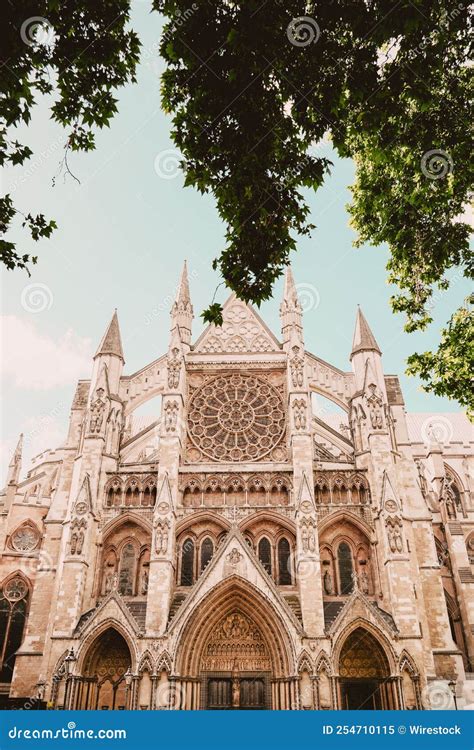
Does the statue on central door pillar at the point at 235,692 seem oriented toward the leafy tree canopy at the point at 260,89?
yes

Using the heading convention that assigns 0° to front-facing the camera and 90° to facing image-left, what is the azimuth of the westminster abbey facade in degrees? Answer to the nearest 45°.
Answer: approximately 0°

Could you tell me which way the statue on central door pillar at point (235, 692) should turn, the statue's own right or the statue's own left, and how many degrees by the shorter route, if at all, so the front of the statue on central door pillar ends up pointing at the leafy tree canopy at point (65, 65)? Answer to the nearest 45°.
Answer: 0° — it already faces it

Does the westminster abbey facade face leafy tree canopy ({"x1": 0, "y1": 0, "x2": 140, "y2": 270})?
yes
